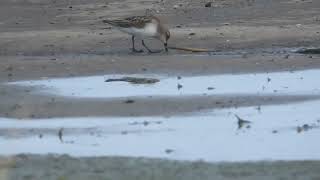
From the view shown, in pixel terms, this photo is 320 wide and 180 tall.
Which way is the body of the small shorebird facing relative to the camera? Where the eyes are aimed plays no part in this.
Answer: to the viewer's right

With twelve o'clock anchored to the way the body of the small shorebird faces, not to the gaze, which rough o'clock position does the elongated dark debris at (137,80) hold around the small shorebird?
The elongated dark debris is roughly at 3 o'clock from the small shorebird.

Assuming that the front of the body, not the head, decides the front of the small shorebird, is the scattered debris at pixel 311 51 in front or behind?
in front
